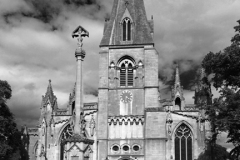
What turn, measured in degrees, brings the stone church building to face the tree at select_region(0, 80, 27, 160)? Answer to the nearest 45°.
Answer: approximately 45° to its right

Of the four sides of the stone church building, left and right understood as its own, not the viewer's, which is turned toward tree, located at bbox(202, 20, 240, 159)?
left

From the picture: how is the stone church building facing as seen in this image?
toward the camera
